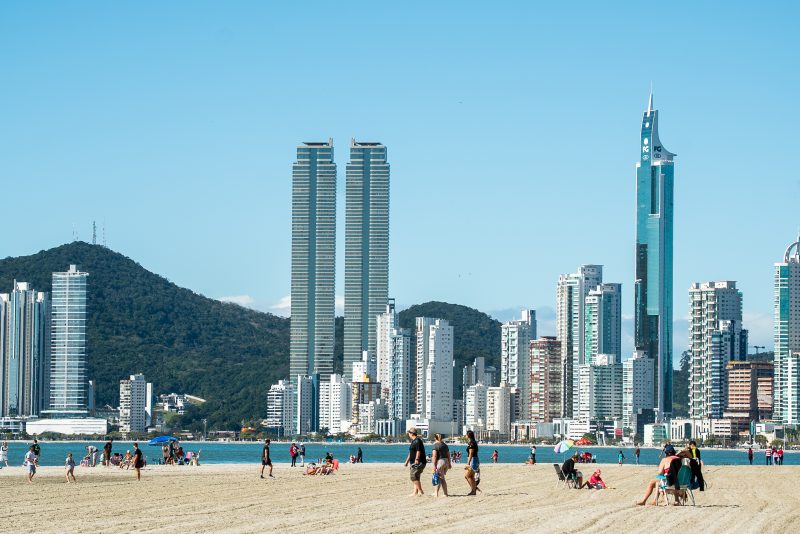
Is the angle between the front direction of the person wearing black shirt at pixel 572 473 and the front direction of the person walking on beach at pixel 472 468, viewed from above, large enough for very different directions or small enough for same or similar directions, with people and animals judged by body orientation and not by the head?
very different directions
